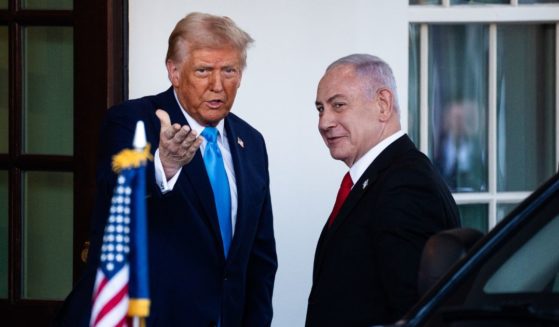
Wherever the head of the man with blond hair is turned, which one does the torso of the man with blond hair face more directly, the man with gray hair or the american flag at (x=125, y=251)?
the man with gray hair

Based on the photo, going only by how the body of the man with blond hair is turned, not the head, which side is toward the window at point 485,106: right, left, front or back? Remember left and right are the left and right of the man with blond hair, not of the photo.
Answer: left

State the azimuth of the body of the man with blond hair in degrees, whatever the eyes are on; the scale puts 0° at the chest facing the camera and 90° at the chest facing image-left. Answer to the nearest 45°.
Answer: approximately 315°

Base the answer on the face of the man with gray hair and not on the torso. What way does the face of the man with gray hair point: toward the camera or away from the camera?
toward the camera

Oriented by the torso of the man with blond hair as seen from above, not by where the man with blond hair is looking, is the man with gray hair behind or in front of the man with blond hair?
in front

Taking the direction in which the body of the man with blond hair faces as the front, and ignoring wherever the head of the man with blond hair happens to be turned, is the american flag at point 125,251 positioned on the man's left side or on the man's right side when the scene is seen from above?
on the man's right side
